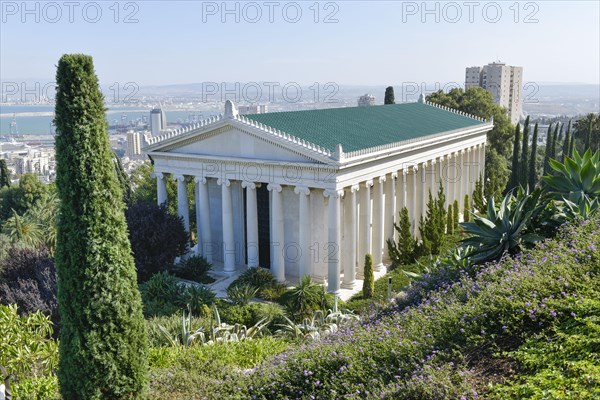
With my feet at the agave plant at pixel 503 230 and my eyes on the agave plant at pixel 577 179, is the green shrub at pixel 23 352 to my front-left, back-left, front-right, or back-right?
back-left

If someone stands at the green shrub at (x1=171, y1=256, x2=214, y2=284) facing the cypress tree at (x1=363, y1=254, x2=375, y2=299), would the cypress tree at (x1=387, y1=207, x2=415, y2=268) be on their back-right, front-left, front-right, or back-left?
front-left

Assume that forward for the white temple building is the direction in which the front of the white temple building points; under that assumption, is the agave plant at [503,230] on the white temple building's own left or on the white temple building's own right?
on the white temple building's own left

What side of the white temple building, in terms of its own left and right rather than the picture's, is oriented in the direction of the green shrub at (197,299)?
front

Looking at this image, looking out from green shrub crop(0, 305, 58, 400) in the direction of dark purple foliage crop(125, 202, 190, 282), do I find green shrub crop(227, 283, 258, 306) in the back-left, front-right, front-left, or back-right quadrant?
front-right

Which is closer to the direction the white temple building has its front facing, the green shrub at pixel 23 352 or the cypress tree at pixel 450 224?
the green shrub

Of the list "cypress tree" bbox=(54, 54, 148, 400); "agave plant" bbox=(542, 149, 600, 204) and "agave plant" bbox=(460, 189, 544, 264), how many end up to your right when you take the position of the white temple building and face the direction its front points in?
0

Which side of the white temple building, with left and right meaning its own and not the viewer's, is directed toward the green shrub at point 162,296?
front

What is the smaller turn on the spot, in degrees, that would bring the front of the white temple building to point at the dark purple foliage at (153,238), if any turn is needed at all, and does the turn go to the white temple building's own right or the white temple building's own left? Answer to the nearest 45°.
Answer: approximately 45° to the white temple building's own right

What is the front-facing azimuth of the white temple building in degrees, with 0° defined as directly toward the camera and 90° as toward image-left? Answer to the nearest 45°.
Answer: approximately 45°

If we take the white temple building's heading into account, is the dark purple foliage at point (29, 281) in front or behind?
in front

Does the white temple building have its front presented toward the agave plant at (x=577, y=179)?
no

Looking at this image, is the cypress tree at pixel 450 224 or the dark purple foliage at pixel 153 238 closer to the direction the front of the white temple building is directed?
the dark purple foliage

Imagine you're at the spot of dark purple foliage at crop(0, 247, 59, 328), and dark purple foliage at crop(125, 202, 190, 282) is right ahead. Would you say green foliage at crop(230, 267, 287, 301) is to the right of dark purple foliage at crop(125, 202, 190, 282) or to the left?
right
